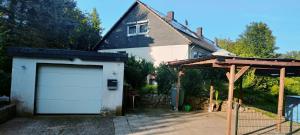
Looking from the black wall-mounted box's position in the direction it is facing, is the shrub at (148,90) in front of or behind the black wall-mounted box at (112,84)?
behind

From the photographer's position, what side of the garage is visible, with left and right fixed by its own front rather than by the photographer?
front

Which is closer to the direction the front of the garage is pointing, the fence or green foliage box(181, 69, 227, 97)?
the fence

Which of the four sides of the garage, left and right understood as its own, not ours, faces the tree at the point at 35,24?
back

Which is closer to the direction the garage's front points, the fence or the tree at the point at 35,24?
the fence

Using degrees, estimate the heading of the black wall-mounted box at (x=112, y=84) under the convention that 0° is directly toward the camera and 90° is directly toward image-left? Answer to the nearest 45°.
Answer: approximately 0°

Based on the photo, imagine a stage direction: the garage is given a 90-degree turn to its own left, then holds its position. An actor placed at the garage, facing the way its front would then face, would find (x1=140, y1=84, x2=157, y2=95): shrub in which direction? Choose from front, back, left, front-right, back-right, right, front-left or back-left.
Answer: front-left
